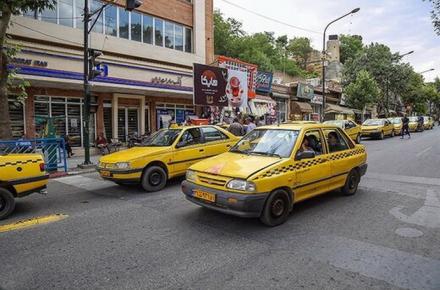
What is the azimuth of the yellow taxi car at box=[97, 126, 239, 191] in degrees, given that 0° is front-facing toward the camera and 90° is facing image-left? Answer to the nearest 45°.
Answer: approximately 45°

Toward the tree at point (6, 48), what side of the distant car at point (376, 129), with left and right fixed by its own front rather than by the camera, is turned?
front

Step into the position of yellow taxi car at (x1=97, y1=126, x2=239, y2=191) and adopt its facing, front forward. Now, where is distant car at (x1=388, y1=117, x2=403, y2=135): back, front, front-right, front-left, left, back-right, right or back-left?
back

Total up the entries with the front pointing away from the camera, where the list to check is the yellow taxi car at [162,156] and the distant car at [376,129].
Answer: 0

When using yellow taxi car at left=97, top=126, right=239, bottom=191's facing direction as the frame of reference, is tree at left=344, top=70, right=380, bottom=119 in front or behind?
behind

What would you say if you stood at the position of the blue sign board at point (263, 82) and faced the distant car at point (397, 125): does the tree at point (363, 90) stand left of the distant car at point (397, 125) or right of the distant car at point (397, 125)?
left

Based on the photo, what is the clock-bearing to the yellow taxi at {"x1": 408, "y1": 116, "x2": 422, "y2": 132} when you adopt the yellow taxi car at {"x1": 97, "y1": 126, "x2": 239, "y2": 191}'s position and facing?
The yellow taxi is roughly at 6 o'clock from the yellow taxi car.

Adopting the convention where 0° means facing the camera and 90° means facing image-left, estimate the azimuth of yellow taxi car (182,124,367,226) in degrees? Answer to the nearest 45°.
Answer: approximately 45°

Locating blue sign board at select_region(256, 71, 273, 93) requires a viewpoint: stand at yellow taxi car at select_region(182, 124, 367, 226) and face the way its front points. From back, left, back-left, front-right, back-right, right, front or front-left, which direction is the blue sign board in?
back-right

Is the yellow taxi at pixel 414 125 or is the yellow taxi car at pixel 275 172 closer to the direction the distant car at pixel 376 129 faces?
the yellow taxi car

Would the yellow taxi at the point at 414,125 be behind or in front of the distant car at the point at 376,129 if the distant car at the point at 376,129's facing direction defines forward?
behind
